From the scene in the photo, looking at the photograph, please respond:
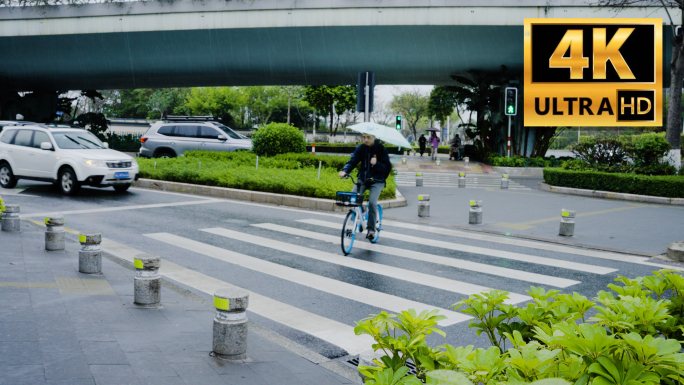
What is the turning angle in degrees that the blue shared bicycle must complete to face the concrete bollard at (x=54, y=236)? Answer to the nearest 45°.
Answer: approximately 45° to its right

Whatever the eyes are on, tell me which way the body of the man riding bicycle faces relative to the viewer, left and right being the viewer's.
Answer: facing the viewer and to the left of the viewer

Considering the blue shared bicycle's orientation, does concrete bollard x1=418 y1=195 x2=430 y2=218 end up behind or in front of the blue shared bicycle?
behind

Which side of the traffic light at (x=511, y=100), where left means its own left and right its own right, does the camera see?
front

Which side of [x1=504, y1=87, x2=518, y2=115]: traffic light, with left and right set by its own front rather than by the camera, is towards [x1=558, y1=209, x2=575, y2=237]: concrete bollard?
front

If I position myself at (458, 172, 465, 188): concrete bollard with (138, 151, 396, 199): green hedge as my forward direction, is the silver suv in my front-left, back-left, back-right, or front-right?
front-right

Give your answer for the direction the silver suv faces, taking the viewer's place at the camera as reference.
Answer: facing to the right of the viewer

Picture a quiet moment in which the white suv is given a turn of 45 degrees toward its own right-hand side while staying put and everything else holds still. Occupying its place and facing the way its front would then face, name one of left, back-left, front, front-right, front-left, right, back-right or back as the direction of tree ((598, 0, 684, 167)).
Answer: left

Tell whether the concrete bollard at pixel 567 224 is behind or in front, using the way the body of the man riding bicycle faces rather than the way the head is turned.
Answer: behind

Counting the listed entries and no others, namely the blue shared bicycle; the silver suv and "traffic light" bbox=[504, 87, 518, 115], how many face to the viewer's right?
1

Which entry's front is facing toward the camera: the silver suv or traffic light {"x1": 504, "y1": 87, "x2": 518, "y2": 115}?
the traffic light

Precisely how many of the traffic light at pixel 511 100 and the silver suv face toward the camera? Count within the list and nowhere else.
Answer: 1

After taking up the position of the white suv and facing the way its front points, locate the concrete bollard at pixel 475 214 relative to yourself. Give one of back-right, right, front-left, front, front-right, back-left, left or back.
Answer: front

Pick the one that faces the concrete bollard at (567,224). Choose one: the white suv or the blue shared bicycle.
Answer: the white suv
